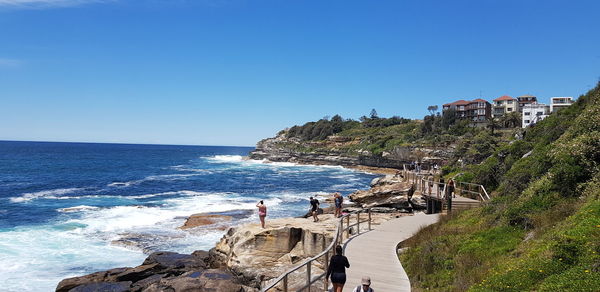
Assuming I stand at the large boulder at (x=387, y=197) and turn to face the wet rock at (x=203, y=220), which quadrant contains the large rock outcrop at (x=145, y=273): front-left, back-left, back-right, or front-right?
front-left

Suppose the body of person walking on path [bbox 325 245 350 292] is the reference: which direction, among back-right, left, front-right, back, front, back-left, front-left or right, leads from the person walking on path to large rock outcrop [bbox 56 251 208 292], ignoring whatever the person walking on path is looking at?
front-left

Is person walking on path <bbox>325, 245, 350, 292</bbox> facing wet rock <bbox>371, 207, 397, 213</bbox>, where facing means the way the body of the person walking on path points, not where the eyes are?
yes

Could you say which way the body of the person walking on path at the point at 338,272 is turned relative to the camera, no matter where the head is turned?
away from the camera

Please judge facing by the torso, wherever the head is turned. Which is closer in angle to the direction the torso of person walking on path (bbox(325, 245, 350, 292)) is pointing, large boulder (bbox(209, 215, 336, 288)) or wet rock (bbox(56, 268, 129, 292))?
the large boulder

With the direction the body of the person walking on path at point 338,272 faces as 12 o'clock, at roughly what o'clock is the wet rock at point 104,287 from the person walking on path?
The wet rock is roughly at 10 o'clock from the person walking on path.

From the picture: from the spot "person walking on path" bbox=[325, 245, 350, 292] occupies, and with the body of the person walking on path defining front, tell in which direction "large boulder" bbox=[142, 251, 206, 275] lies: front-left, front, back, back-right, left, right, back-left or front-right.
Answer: front-left

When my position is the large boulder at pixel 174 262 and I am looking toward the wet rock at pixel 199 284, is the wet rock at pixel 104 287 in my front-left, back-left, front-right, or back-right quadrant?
front-right

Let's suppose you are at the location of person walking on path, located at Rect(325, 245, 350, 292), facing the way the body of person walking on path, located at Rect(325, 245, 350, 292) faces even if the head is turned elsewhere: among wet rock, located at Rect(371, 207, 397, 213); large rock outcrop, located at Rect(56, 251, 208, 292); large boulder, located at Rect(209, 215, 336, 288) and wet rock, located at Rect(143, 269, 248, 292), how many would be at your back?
0

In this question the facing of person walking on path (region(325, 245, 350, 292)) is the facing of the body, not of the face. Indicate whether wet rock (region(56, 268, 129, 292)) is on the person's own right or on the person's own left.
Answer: on the person's own left

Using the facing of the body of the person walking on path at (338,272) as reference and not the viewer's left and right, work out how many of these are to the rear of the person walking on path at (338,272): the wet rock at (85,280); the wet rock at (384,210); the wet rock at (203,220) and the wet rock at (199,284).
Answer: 0

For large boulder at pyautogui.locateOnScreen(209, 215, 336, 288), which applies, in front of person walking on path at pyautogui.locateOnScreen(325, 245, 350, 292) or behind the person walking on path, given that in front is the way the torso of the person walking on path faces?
in front

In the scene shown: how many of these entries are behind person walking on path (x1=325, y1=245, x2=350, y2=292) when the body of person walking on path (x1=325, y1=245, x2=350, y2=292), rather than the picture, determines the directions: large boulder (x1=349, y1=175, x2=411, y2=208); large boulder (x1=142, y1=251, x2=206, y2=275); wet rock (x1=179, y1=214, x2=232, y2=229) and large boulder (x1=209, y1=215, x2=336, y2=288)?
0

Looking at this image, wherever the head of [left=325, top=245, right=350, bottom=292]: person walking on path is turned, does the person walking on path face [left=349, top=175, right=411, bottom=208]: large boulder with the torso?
yes

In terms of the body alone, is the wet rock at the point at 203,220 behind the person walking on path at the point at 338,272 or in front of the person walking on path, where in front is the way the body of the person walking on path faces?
in front

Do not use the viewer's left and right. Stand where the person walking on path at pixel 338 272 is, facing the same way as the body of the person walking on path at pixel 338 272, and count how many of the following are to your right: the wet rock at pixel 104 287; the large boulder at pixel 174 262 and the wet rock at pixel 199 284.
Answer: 0
